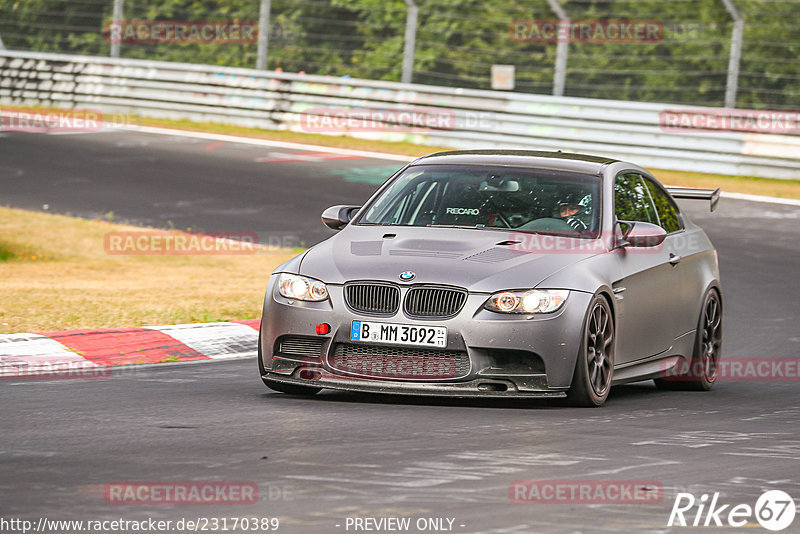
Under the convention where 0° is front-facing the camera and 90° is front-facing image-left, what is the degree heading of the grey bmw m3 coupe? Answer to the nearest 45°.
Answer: approximately 45°

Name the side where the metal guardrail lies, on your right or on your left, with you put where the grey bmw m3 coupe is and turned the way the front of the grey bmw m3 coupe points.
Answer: on your right
